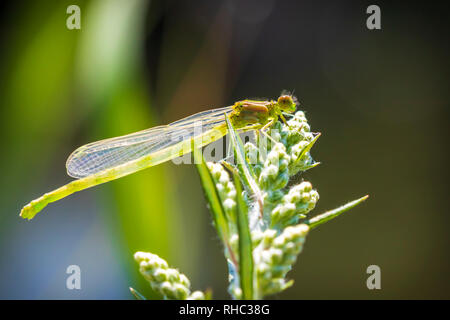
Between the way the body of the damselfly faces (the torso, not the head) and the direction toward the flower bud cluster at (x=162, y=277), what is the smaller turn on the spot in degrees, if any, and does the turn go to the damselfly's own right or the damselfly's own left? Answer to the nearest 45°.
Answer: approximately 90° to the damselfly's own right

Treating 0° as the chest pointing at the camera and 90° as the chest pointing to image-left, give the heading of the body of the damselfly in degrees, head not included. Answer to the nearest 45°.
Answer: approximately 270°
